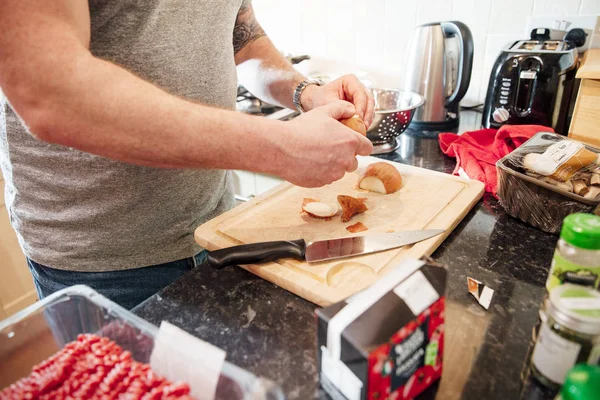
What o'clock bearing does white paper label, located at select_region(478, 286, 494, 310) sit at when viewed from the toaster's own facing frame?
The white paper label is roughly at 12 o'clock from the toaster.

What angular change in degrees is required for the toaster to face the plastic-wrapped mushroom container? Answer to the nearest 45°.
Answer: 0° — it already faces it

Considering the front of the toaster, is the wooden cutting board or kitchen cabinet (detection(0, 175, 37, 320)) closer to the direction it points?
the wooden cutting board

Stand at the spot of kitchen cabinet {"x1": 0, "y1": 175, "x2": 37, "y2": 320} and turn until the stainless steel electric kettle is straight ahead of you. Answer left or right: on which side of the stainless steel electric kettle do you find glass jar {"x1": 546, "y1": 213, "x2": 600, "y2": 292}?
right

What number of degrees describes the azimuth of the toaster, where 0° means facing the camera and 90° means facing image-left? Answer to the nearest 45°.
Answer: approximately 0°

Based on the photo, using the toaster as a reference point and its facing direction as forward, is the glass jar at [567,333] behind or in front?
in front

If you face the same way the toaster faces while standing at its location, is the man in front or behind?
in front

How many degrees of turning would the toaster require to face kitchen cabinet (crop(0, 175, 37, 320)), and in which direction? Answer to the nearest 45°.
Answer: approximately 90° to its right
